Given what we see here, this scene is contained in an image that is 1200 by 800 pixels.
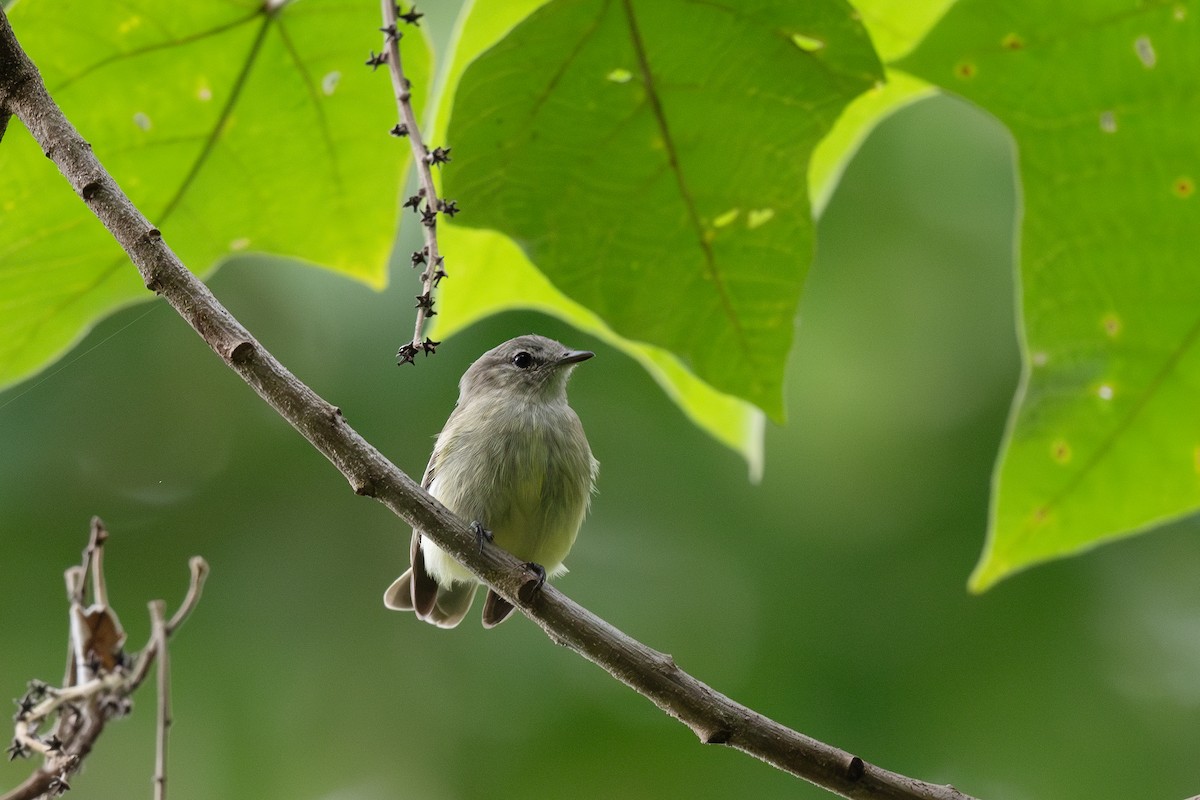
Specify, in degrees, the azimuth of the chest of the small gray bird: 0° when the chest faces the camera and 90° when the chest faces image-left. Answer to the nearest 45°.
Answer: approximately 315°

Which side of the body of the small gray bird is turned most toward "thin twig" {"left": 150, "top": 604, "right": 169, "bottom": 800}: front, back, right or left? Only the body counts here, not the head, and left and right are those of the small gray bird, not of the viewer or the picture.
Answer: right

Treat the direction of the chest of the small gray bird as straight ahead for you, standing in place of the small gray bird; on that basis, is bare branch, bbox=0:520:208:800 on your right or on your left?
on your right

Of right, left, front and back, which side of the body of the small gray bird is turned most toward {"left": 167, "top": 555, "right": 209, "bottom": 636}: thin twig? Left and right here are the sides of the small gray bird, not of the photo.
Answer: right
